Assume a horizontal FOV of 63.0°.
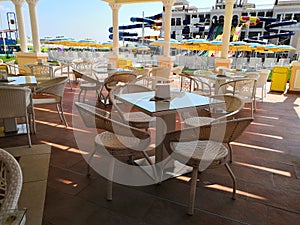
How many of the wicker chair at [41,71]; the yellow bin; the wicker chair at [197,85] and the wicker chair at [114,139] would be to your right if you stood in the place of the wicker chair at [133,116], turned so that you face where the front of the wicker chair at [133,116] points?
1

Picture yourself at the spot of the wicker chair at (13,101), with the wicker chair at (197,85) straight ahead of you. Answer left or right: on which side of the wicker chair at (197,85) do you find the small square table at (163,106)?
right

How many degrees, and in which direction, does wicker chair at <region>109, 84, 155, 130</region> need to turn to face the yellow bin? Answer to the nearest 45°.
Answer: approximately 45° to its left

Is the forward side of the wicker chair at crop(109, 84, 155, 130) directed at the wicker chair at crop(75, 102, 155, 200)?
no

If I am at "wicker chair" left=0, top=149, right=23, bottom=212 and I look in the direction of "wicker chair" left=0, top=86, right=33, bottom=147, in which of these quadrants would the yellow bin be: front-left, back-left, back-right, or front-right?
front-right

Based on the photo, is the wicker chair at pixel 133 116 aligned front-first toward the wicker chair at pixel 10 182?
no

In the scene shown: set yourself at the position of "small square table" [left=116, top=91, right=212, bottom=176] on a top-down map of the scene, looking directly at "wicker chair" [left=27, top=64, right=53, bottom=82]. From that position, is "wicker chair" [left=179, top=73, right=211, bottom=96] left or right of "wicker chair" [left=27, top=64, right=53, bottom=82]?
right

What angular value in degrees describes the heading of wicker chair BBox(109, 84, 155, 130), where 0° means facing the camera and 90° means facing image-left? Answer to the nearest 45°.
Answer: approximately 270°
